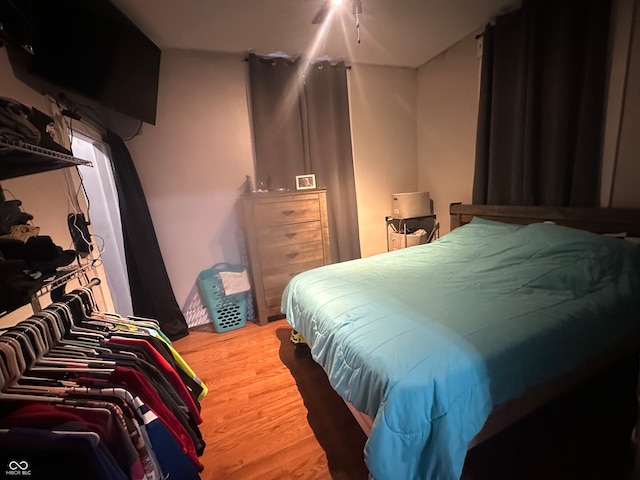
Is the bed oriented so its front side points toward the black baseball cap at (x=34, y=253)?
yes

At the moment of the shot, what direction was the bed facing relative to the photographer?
facing the viewer and to the left of the viewer

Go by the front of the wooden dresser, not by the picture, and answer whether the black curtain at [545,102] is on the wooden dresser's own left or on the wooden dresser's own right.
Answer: on the wooden dresser's own left

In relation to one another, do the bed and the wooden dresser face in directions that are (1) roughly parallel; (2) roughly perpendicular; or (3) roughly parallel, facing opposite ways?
roughly perpendicular

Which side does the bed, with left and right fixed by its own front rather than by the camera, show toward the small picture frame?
right

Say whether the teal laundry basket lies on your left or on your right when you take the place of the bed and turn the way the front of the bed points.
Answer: on your right

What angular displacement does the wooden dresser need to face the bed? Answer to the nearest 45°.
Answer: approximately 45° to its left

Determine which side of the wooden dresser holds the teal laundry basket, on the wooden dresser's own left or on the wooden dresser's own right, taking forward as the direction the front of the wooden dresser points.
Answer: on the wooden dresser's own right

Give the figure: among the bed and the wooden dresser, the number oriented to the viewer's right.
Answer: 0

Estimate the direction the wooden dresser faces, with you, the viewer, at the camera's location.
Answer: facing the viewer

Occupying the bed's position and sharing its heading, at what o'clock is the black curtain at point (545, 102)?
The black curtain is roughly at 5 o'clock from the bed.

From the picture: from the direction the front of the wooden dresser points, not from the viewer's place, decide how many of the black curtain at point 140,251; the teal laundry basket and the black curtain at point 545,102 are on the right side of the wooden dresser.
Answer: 2

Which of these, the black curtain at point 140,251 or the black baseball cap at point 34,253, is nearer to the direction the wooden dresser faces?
the black baseball cap

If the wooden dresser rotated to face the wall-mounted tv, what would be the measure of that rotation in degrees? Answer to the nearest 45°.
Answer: approximately 45° to its right

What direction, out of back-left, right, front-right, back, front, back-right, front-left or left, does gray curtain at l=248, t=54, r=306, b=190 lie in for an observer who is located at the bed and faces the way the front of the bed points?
right
